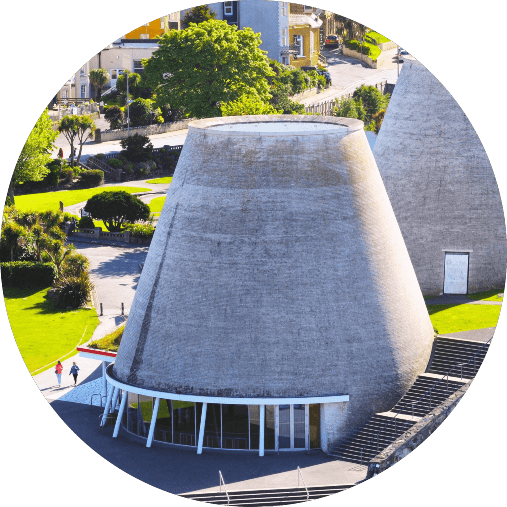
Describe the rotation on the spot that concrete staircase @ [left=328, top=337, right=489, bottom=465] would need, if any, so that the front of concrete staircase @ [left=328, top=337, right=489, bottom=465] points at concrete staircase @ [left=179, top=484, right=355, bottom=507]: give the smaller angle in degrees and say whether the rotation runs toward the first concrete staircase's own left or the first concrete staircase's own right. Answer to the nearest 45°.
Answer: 0° — it already faces it

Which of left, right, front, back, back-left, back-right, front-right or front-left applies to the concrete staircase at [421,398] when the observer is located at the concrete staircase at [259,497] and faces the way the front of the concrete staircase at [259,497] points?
back-left

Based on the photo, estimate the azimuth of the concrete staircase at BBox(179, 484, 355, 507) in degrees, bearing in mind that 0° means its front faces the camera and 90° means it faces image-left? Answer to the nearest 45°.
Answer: approximately 0°

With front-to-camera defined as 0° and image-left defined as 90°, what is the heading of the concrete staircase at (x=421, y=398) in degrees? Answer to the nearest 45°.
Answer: approximately 45°

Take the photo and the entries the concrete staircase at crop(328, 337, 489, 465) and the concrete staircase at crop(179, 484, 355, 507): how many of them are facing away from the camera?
0
